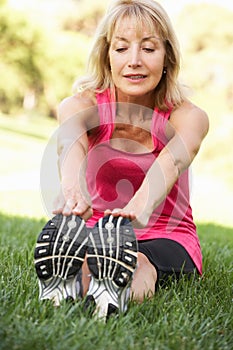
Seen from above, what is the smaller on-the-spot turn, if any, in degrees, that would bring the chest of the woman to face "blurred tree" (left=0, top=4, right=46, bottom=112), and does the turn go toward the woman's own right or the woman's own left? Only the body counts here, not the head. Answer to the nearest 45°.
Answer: approximately 180°

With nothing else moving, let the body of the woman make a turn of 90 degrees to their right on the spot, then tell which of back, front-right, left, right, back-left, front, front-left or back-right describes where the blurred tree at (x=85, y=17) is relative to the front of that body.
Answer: right

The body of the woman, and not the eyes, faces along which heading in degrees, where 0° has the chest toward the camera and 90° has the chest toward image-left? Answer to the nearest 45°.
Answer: approximately 0°

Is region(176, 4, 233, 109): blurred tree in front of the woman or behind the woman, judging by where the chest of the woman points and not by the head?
behind
